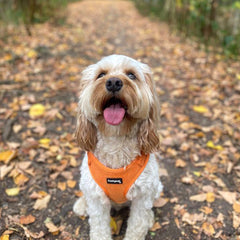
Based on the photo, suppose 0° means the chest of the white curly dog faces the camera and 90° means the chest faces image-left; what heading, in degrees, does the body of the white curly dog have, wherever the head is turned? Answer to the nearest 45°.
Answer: approximately 0°

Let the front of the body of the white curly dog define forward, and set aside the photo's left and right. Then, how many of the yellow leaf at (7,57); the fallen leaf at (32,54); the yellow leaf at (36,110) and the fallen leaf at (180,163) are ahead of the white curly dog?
0

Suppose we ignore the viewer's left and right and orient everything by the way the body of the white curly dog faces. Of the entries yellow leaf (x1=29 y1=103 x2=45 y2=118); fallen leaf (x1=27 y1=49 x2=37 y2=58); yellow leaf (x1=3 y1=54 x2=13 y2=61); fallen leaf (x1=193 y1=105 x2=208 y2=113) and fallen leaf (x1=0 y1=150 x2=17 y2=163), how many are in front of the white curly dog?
0

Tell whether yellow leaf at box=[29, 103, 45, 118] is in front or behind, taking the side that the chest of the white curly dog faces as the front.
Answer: behind

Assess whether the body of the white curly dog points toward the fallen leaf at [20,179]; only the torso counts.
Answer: no

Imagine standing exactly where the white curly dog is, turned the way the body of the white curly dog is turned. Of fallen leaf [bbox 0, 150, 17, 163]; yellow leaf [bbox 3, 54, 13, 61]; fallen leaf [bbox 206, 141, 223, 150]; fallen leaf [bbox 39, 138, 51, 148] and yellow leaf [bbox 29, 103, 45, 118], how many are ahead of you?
0

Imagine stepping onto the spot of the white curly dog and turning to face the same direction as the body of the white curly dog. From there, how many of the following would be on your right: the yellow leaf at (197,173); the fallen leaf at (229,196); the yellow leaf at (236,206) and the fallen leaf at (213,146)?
0

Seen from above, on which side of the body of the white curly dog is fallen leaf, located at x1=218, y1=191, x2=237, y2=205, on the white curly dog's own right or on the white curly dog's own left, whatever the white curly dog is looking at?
on the white curly dog's own left

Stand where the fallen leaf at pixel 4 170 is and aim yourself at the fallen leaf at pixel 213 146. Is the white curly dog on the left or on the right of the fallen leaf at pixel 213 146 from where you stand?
right

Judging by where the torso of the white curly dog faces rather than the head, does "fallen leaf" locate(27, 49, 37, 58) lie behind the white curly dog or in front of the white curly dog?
behind

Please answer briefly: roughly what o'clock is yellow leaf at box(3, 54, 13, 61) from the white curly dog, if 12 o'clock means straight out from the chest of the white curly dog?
The yellow leaf is roughly at 5 o'clock from the white curly dog.
